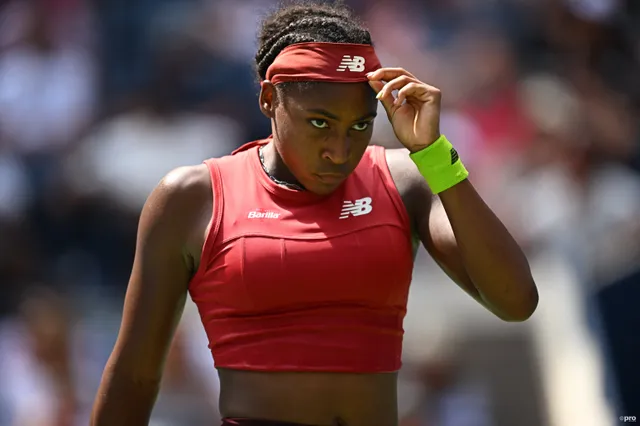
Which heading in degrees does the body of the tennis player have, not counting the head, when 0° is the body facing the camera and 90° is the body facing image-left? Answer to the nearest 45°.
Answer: approximately 0°
